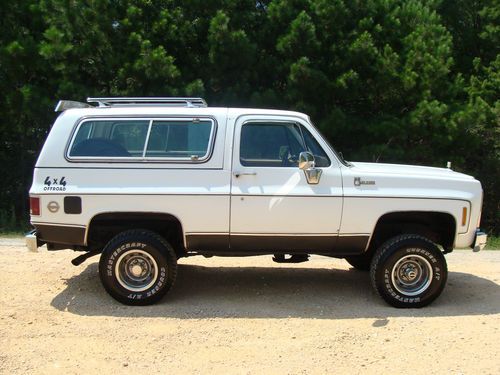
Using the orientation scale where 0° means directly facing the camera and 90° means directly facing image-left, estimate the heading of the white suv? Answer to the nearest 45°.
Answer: approximately 270°
